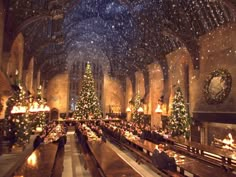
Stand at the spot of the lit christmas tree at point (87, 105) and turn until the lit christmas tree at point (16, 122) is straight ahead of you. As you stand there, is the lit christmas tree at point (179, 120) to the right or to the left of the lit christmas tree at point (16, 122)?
left

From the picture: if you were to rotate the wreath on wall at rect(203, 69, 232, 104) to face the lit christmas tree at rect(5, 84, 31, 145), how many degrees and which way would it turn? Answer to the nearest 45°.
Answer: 0° — it already faces it

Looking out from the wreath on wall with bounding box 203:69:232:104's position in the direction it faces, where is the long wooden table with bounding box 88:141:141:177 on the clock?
The long wooden table is roughly at 11 o'clock from the wreath on wall.

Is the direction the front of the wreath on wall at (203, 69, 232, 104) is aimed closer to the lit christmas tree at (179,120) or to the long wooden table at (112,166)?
the long wooden table

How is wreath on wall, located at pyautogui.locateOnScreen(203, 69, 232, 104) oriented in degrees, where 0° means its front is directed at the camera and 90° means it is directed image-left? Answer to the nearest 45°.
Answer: approximately 45°

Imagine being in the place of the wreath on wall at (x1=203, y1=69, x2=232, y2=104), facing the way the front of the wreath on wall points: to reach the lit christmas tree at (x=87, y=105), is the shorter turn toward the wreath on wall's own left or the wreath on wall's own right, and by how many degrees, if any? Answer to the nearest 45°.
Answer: approximately 90° to the wreath on wall's own right

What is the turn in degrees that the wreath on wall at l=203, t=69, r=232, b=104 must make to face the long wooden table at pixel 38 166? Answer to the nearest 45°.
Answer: approximately 45° to its left

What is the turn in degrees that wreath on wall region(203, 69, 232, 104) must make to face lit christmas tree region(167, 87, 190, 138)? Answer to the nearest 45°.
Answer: approximately 90° to its right
